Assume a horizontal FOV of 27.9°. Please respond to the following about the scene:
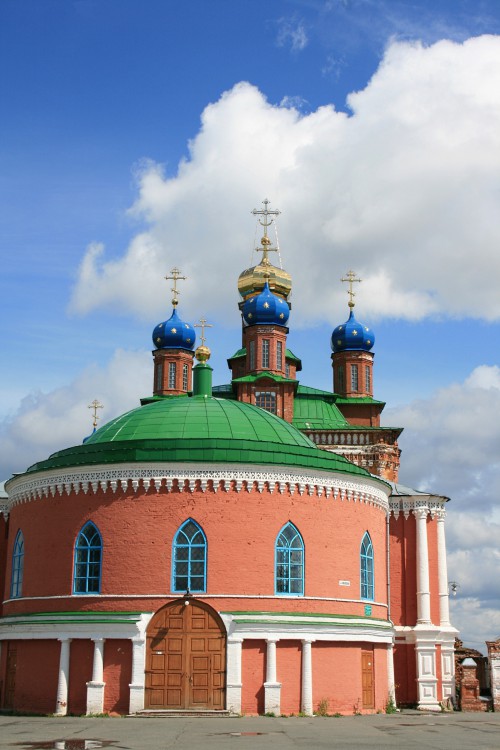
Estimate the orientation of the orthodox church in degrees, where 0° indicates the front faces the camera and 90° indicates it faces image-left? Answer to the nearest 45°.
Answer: approximately 0°
